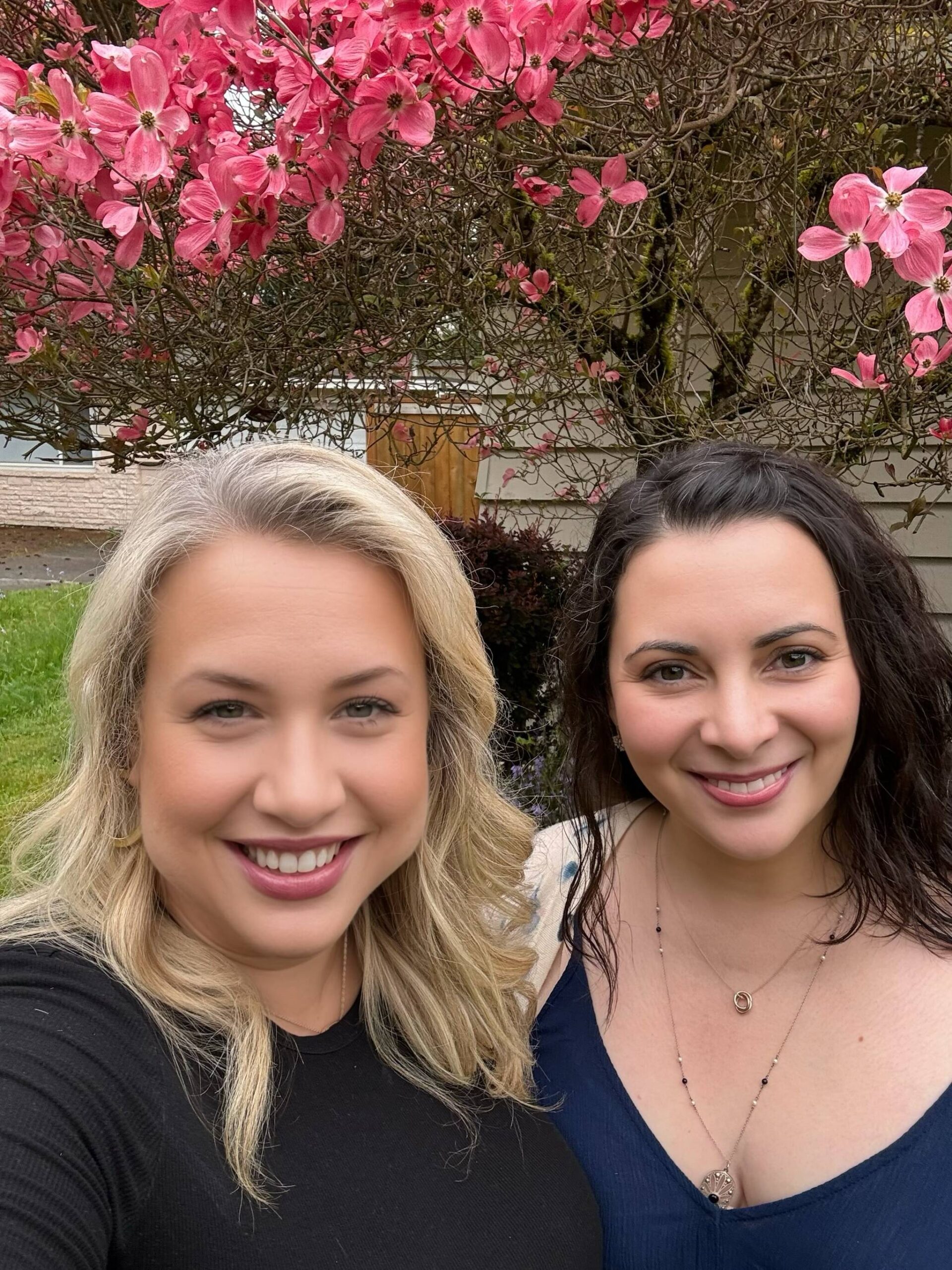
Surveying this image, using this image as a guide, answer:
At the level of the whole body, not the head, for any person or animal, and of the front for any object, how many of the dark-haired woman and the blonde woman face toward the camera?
2

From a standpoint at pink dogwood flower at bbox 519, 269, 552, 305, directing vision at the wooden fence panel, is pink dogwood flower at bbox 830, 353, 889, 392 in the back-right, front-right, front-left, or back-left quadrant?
back-right

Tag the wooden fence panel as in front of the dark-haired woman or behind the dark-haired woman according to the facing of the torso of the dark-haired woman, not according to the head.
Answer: behind

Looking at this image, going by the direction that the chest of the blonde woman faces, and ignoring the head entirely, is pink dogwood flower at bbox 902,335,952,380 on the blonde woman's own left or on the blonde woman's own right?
on the blonde woman's own left

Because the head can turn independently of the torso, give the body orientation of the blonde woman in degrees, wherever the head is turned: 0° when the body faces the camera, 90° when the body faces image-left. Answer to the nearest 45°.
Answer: approximately 0°
